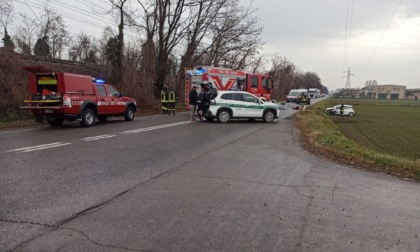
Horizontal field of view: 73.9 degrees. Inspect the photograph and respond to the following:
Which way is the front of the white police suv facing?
to the viewer's right

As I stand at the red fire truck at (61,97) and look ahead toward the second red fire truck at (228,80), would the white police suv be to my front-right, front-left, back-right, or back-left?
front-right

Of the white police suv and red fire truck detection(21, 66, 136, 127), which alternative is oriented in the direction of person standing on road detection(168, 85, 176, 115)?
the red fire truck

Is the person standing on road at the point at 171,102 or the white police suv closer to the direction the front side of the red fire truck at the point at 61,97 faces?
the person standing on road

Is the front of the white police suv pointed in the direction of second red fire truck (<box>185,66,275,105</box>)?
no

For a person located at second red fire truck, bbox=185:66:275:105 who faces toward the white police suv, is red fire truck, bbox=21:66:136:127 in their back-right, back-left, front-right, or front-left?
front-right

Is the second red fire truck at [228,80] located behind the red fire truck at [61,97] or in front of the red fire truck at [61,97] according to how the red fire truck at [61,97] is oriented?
in front

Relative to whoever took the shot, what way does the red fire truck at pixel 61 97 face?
facing away from the viewer and to the right of the viewer

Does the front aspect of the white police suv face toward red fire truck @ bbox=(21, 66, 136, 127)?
no

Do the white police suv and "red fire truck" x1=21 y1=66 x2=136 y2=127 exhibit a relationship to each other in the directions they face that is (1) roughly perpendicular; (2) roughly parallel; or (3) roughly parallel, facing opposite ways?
roughly perpendicular

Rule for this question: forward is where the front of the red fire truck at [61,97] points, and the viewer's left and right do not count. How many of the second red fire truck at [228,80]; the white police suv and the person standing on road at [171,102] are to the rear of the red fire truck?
0

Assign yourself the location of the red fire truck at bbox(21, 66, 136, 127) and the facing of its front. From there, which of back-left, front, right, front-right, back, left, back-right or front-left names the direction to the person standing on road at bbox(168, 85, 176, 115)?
front

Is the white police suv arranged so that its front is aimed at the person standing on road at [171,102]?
no
